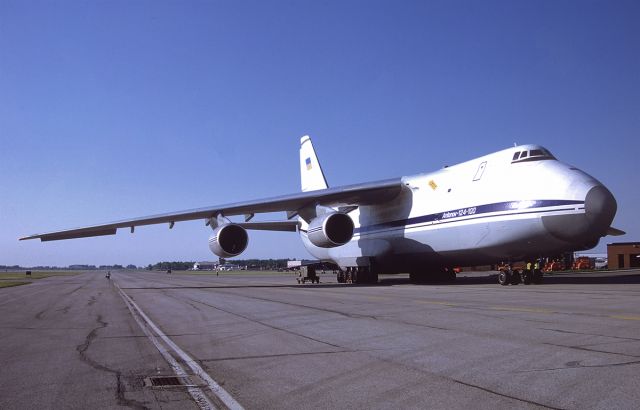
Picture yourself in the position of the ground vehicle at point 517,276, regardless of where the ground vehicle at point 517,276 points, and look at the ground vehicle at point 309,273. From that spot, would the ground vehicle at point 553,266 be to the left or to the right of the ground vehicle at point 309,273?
right

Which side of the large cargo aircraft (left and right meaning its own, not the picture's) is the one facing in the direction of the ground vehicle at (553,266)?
left

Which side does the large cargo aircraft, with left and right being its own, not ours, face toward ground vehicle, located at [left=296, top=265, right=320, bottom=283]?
back

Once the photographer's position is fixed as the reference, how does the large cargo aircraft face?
facing the viewer and to the right of the viewer
